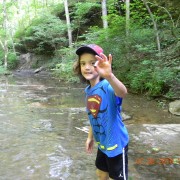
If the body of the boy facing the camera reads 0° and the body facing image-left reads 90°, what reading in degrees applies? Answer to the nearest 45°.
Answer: approximately 45°
